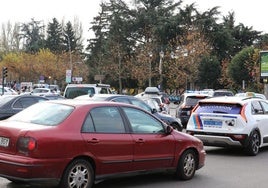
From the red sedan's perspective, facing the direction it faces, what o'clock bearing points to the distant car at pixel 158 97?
The distant car is roughly at 11 o'clock from the red sedan.

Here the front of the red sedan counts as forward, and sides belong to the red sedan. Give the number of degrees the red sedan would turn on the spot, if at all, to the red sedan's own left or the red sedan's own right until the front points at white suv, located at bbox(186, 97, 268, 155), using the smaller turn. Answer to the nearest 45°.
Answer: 0° — it already faces it

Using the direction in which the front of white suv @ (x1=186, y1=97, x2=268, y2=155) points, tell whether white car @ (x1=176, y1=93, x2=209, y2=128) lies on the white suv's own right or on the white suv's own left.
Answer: on the white suv's own left

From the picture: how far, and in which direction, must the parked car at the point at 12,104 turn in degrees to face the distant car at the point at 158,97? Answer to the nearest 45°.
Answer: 0° — it already faces it

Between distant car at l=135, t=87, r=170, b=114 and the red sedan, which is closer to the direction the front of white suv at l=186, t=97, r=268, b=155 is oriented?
the distant car

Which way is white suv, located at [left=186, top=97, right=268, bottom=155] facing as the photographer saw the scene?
facing away from the viewer and to the right of the viewer

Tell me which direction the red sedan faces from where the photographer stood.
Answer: facing away from the viewer and to the right of the viewer

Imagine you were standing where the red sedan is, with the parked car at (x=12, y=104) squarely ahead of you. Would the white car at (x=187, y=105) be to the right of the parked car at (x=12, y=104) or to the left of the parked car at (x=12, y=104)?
right

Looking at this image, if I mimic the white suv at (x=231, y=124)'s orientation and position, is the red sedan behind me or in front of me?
behind

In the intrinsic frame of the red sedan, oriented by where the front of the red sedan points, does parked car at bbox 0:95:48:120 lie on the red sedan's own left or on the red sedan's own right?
on the red sedan's own left
